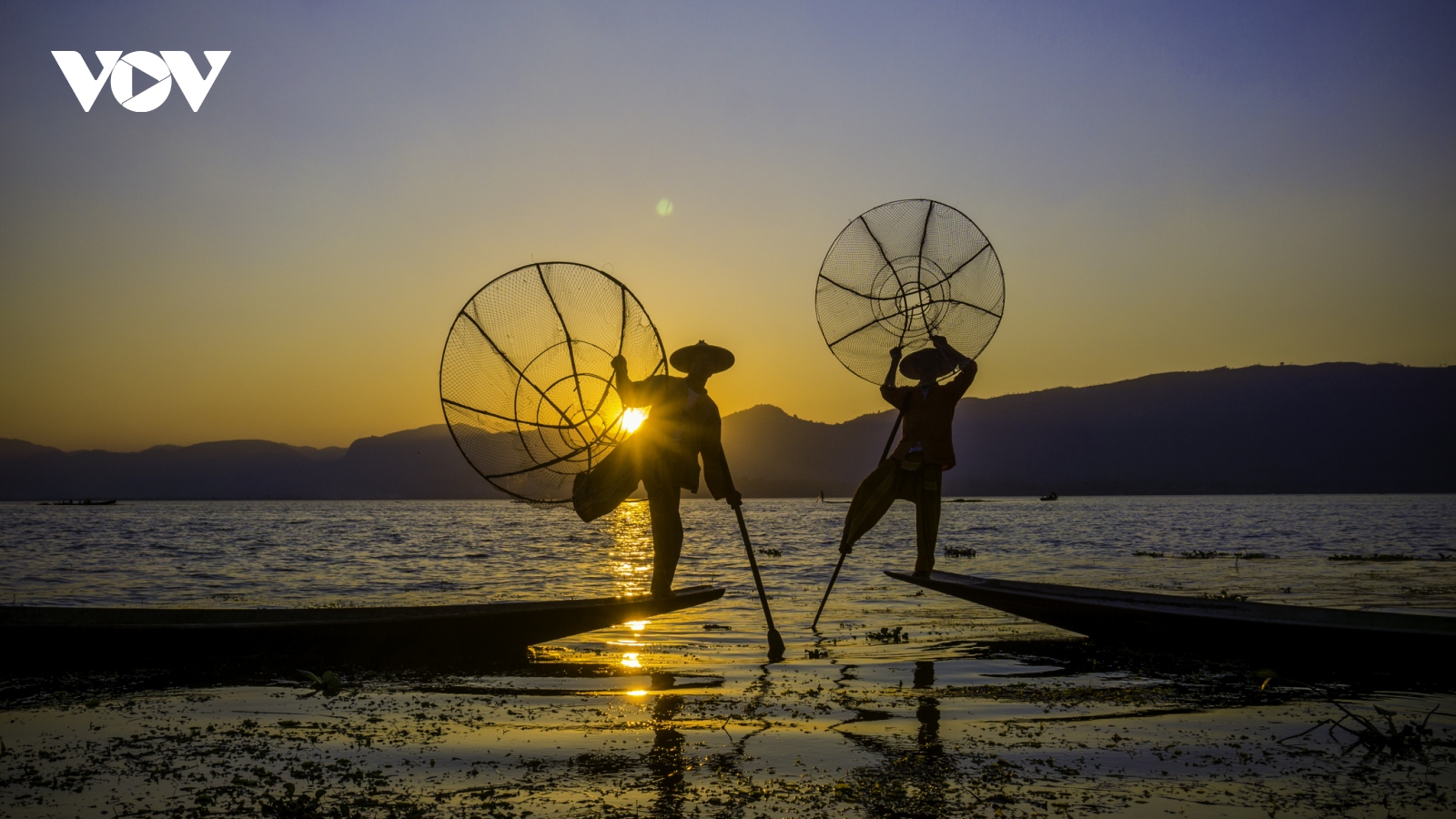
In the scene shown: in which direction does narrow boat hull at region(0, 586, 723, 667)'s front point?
to the viewer's right

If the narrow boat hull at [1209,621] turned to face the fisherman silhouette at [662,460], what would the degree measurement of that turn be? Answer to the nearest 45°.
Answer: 0° — it already faces them

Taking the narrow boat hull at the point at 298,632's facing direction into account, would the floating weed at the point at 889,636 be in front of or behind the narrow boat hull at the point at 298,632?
in front
